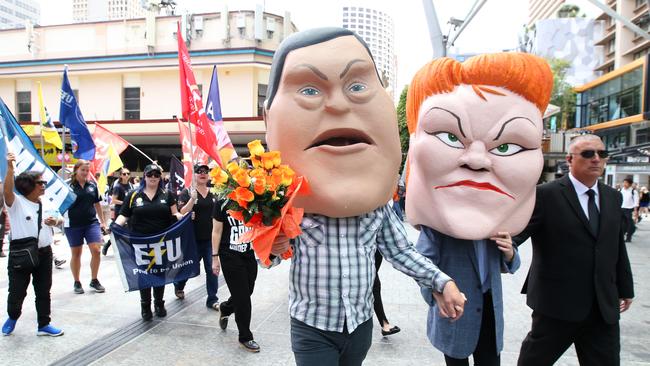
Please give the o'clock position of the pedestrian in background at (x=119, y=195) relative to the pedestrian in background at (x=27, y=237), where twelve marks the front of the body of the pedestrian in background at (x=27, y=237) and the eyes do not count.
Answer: the pedestrian in background at (x=119, y=195) is roughly at 8 o'clock from the pedestrian in background at (x=27, y=237).

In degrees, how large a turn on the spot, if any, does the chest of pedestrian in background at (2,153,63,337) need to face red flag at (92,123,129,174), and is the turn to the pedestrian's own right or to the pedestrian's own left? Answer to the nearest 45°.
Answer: approximately 135° to the pedestrian's own left

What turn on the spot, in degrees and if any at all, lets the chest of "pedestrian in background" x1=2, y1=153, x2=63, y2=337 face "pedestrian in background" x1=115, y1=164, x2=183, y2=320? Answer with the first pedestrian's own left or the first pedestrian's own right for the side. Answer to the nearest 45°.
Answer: approximately 45° to the first pedestrian's own left

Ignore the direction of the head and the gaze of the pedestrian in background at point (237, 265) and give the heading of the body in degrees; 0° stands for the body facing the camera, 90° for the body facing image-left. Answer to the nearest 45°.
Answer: approximately 315°

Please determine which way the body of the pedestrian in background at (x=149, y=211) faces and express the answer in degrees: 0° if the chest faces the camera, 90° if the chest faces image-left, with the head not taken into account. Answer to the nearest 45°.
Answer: approximately 0°

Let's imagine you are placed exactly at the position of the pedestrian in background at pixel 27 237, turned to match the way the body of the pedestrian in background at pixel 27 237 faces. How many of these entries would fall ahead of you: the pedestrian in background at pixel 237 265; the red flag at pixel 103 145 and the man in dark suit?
2

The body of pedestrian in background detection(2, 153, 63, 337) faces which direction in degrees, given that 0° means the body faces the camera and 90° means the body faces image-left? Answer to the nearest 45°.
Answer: approximately 315°

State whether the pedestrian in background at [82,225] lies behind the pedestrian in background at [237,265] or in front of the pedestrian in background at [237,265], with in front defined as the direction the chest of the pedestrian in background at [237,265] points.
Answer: behind
